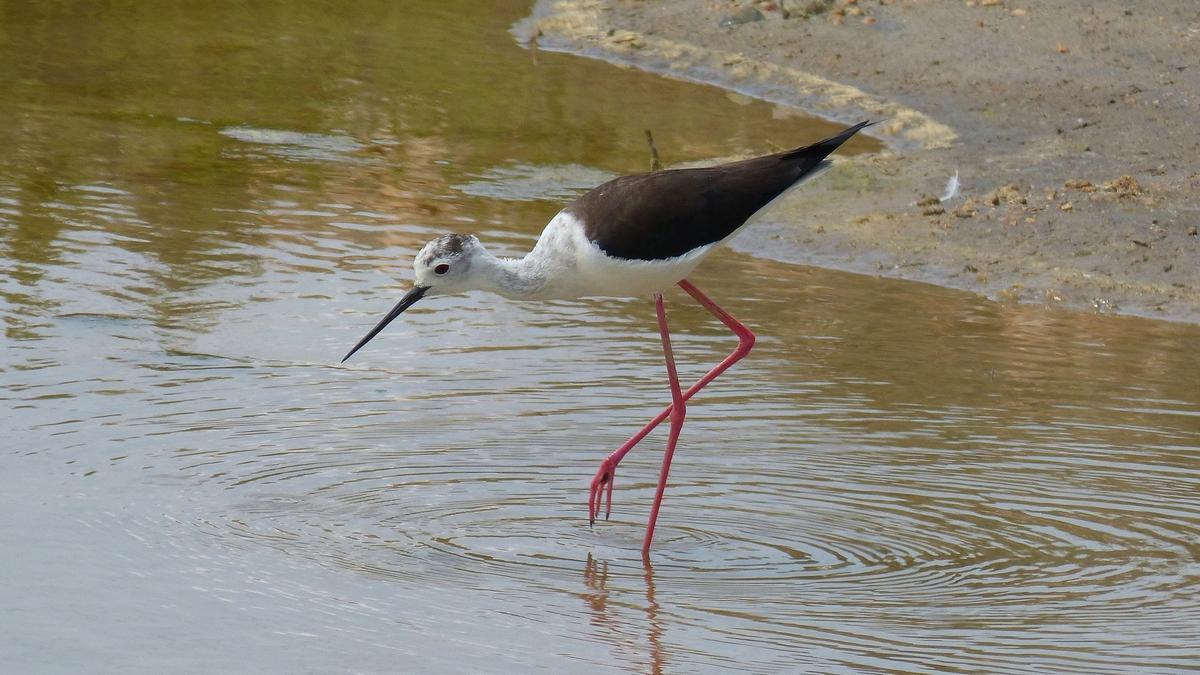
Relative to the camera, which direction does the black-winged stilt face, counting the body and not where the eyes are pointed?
to the viewer's left
